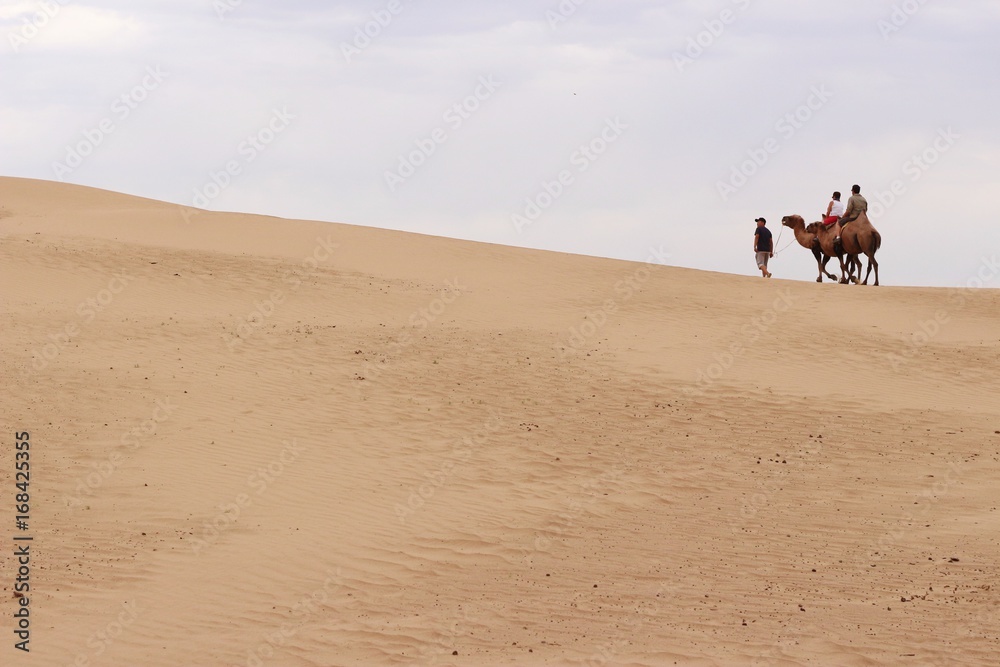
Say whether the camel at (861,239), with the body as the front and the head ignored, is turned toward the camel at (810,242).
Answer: yes

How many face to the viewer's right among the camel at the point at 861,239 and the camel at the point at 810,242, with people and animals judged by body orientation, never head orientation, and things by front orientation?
0

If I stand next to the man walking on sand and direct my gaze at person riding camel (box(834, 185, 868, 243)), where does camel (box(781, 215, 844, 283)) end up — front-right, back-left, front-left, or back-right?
front-left

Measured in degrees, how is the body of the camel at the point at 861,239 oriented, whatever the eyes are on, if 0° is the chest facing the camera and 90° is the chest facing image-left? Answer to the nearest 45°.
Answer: approximately 135°

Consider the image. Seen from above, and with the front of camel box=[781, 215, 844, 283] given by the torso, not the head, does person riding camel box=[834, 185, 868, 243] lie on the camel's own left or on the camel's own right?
on the camel's own left

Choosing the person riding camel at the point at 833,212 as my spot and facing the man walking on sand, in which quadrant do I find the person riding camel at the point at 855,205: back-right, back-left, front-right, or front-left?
back-left

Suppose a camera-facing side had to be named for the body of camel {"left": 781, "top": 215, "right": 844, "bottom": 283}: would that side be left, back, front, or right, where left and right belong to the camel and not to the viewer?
left

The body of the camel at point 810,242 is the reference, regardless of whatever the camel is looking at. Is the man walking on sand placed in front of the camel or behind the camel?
in front
